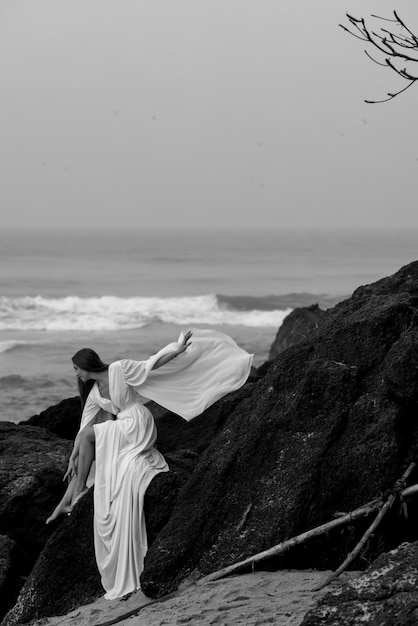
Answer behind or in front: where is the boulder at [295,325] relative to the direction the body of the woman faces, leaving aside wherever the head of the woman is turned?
behind

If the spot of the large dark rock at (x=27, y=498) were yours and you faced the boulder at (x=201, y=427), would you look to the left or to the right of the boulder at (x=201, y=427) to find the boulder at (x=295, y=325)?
left

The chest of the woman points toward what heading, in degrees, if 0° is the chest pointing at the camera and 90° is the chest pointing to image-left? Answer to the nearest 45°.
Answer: approximately 45°

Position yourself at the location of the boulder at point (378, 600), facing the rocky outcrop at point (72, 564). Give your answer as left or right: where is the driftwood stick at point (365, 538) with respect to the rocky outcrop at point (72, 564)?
right

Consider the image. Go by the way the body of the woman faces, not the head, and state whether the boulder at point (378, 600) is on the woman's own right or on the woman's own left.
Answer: on the woman's own left

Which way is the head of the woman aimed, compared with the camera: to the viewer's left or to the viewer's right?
to the viewer's left
